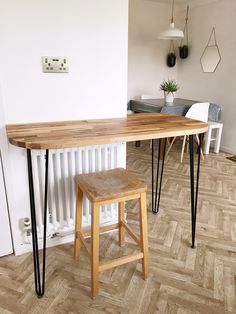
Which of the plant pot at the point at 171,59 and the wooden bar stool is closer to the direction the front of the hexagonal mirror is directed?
the wooden bar stool

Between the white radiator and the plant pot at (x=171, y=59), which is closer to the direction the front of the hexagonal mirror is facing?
the white radiator

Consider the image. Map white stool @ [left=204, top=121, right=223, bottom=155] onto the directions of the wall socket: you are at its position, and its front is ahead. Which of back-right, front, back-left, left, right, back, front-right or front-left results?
back-left

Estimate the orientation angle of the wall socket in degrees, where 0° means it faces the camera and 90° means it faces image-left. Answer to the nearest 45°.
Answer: approximately 0°

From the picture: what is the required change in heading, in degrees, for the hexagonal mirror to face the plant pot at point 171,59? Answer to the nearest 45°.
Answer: approximately 90° to its right

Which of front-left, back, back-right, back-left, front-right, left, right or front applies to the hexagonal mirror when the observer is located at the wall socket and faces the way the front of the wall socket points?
back-left
